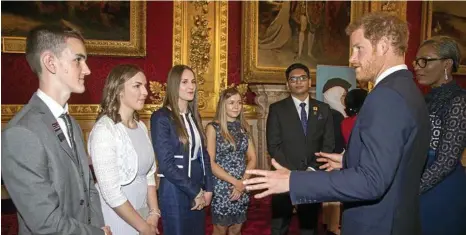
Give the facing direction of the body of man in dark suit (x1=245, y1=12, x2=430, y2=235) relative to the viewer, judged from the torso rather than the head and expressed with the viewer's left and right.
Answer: facing to the left of the viewer

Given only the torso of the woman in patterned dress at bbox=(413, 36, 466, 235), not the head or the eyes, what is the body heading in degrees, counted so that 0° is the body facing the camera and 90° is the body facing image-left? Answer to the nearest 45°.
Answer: approximately 90°

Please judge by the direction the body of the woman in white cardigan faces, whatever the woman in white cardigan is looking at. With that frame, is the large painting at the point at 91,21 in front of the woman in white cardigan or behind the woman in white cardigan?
behind

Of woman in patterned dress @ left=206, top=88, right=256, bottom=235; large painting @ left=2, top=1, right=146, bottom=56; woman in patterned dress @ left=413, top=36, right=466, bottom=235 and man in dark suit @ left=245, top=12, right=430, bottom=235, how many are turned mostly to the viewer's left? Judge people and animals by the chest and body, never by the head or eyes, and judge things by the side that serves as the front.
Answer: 2

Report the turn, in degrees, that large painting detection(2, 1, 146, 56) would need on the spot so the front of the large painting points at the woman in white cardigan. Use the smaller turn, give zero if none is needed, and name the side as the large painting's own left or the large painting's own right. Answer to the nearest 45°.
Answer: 0° — it already faces them

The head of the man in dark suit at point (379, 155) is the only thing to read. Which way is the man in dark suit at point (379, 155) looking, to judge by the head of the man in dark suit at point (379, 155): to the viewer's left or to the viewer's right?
to the viewer's left

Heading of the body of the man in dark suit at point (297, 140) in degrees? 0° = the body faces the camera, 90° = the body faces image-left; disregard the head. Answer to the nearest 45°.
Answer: approximately 0°

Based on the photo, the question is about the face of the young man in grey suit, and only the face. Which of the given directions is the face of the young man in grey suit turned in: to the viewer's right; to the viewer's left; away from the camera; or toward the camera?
to the viewer's right
